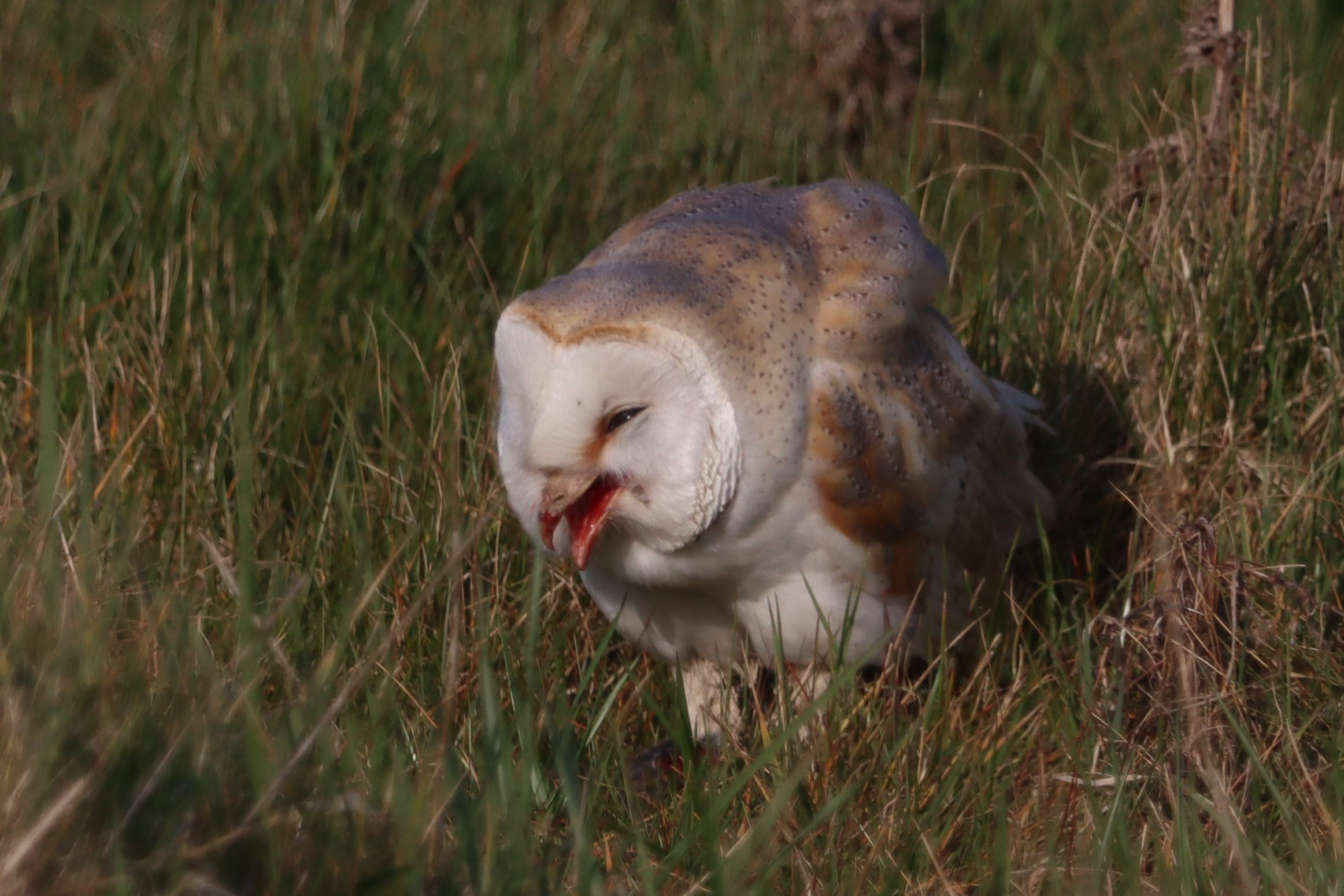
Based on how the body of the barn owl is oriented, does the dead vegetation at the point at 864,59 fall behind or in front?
behind

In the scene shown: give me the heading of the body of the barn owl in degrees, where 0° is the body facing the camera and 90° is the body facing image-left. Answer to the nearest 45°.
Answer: approximately 45°
